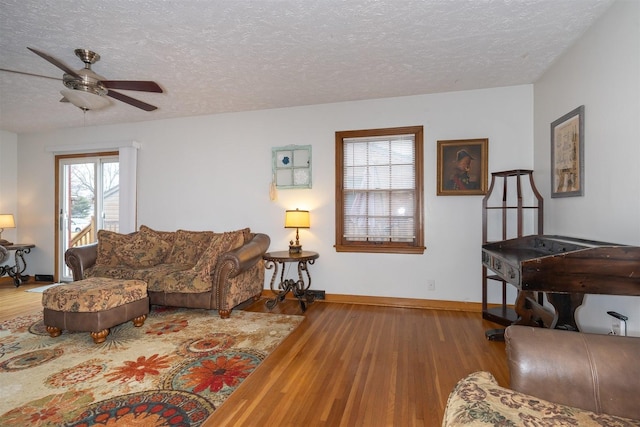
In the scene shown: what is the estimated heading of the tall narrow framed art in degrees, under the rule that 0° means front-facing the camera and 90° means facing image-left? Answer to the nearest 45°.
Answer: approximately 45°

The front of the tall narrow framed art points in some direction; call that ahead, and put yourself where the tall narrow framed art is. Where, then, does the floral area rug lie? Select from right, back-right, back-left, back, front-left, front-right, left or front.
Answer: front

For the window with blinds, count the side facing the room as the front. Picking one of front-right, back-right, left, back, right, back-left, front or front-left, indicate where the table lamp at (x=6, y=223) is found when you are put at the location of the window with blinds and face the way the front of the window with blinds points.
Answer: right

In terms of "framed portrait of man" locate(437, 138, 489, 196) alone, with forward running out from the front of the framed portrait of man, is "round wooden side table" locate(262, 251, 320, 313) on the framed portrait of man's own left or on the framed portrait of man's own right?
on the framed portrait of man's own right

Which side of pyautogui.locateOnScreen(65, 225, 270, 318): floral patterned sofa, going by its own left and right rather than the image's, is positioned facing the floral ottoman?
front

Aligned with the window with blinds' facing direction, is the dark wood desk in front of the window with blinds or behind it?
in front

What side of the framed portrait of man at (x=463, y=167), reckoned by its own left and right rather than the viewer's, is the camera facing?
front

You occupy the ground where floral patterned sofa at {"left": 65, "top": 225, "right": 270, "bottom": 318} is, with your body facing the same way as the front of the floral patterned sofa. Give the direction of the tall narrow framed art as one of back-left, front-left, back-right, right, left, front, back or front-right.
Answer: left

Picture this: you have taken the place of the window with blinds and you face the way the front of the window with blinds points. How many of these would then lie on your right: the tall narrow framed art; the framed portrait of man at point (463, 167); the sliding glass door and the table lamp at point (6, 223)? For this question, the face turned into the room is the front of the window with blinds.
2

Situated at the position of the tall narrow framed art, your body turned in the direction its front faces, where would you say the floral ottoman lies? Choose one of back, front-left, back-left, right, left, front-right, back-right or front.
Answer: front

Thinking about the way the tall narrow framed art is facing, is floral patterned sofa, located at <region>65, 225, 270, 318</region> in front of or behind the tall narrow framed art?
in front

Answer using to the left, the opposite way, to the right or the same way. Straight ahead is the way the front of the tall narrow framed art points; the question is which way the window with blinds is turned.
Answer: to the left

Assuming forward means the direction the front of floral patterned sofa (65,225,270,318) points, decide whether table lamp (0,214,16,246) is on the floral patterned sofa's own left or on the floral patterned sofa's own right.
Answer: on the floral patterned sofa's own right

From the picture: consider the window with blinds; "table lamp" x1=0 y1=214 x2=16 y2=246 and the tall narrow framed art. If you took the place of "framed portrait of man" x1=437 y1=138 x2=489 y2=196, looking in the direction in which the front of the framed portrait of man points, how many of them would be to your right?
2

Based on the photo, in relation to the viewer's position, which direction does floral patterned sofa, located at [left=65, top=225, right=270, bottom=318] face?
facing the viewer and to the left of the viewer

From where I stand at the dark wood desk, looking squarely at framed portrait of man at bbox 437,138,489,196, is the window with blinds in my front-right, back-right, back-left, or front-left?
front-left

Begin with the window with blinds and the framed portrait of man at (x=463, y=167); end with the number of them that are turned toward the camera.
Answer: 2

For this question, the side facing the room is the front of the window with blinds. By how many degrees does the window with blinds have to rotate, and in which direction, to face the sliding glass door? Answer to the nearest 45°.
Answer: approximately 90° to its right

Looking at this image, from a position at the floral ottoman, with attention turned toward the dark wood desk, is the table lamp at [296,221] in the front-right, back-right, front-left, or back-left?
front-left
